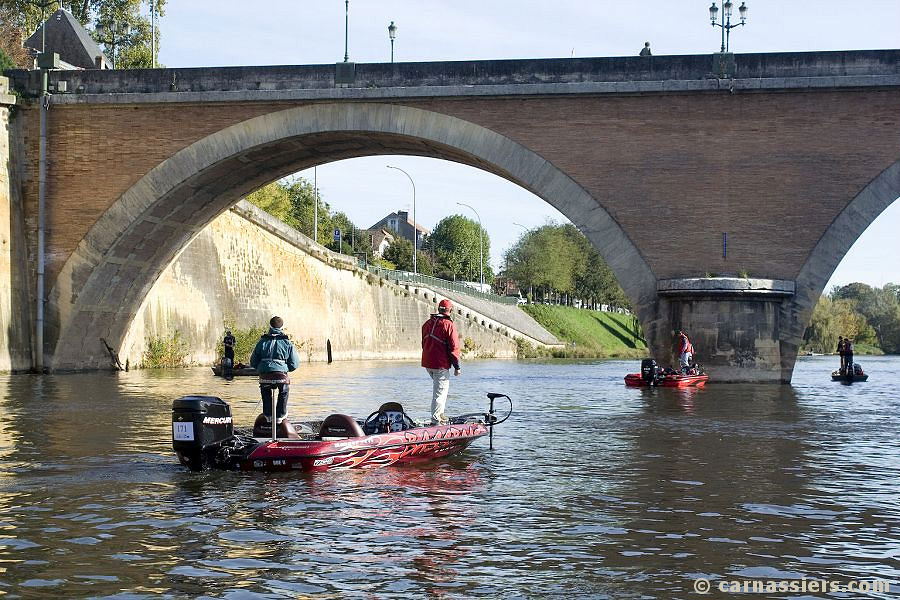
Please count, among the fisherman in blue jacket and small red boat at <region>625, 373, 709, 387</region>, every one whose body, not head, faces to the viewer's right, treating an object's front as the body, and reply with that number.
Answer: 1

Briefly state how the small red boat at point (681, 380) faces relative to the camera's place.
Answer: facing to the right of the viewer

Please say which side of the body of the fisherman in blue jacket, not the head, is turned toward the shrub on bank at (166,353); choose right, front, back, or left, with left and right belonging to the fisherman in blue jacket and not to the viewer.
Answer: front

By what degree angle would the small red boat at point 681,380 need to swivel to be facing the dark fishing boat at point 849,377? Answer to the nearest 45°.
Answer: approximately 45° to its left

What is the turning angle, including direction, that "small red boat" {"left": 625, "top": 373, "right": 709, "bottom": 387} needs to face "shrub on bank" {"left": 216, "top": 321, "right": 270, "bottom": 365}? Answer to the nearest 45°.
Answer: approximately 135° to its left

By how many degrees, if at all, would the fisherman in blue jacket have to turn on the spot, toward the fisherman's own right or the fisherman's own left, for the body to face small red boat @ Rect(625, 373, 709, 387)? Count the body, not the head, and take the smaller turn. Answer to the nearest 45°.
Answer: approximately 45° to the fisherman's own right

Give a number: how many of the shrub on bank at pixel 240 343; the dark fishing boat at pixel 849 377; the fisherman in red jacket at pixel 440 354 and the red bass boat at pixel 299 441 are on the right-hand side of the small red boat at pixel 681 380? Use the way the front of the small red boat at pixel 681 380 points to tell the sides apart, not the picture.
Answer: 2

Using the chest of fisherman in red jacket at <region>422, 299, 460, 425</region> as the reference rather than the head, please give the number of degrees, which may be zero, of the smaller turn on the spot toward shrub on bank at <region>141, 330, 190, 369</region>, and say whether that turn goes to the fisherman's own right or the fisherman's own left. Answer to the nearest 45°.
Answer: approximately 45° to the fisherman's own left

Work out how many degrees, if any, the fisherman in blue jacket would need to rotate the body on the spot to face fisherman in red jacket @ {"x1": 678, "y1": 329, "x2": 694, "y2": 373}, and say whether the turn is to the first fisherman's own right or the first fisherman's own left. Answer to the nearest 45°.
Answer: approximately 45° to the first fisherman's own right

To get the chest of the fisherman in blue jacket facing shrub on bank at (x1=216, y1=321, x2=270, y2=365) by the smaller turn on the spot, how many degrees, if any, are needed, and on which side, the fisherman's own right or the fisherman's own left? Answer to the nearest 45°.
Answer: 0° — they already face it

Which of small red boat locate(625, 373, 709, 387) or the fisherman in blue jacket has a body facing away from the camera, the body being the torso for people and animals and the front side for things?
the fisherman in blue jacket

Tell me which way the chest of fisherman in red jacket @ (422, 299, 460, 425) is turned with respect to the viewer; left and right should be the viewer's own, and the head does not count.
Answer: facing away from the viewer and to the right of the viewer

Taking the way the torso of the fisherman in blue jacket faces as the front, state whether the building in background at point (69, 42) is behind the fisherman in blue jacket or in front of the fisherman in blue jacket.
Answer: in front

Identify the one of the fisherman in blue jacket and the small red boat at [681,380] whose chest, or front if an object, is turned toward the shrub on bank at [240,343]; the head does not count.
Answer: the fisherman in blue jacket

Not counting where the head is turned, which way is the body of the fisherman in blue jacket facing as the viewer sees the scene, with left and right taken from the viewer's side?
facing away from the viewer

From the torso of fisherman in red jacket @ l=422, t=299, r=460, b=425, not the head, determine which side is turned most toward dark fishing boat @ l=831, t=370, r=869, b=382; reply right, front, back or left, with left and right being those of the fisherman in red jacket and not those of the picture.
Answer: front
